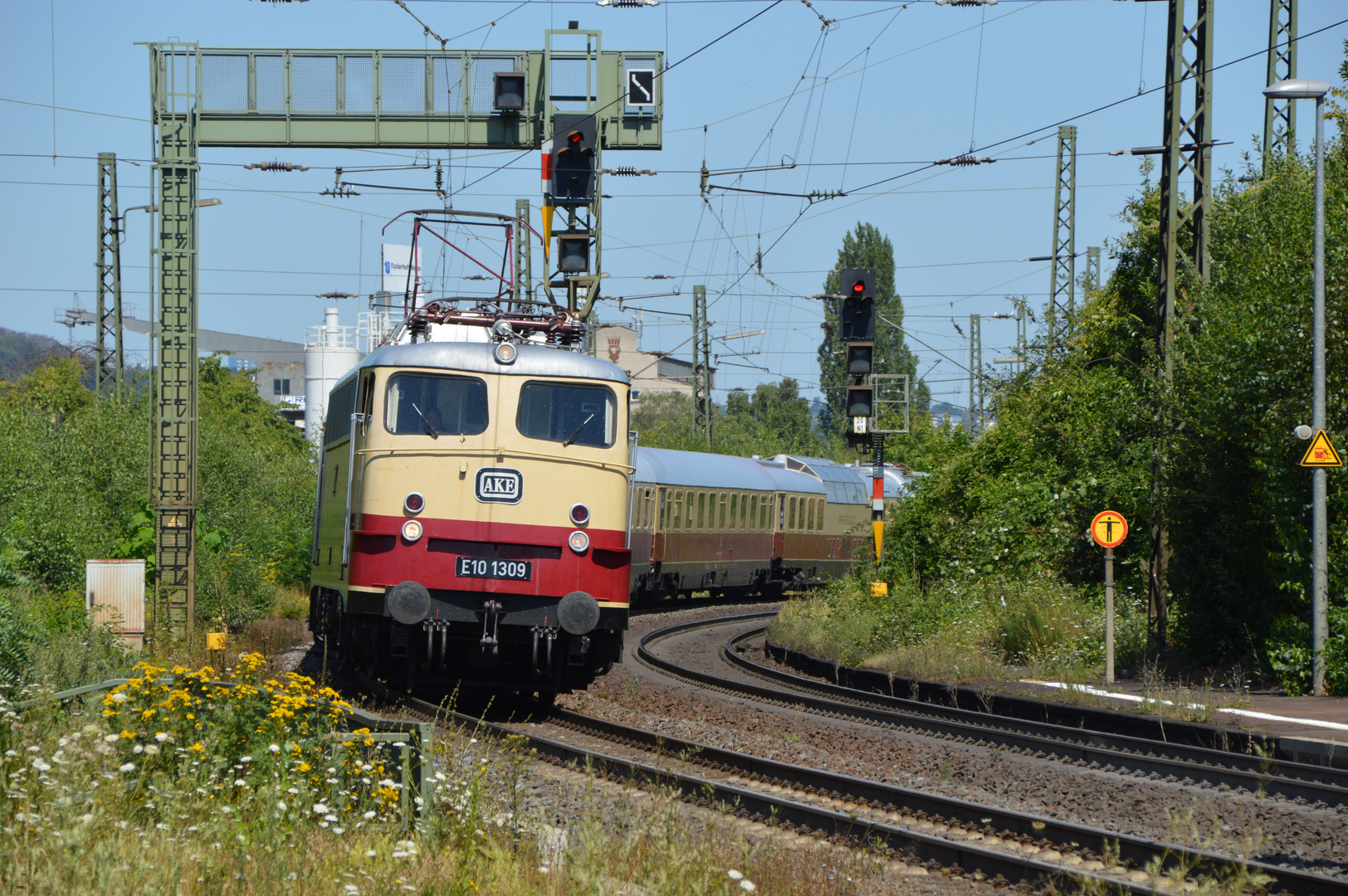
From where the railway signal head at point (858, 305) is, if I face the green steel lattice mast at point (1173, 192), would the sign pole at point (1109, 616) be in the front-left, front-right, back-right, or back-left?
front-right

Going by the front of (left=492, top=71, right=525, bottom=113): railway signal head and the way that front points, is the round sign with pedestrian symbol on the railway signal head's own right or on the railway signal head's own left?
on the railway signal head's own left

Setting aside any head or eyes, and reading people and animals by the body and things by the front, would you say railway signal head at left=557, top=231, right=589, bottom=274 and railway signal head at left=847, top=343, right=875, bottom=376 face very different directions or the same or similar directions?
same or similar directions

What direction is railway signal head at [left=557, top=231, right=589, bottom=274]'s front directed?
toward the camera

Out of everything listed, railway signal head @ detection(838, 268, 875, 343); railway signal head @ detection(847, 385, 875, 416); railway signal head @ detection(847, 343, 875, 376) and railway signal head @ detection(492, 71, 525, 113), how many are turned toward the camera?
4

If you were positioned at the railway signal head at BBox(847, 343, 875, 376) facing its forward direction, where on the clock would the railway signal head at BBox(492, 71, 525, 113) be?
the railway signal head at BBox(492, 71, 525, 113) is roughly at 2 o'clock from the railway signal head at BBox(847, 343, 875, 376).

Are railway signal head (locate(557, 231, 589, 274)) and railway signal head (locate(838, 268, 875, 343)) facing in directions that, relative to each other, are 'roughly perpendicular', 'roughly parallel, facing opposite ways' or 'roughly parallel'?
roughly parallel

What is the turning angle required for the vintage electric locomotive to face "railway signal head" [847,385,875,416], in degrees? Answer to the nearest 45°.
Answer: approximately 135° to its left

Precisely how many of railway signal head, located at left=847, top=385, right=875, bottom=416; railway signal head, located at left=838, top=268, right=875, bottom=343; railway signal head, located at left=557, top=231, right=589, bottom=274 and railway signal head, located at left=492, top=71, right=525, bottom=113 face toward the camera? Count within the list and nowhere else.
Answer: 4

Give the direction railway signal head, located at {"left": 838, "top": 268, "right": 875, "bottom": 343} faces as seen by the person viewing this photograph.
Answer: facing the viewer

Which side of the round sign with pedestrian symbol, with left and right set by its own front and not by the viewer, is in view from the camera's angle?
front

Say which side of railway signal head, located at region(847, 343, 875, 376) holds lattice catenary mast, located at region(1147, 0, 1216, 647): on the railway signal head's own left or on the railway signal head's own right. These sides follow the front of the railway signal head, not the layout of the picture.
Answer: on the railway signal head's own left

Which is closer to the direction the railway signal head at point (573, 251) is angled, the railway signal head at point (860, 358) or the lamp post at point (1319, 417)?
the lamp post

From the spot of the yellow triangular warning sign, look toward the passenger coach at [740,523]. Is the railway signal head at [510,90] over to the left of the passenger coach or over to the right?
left

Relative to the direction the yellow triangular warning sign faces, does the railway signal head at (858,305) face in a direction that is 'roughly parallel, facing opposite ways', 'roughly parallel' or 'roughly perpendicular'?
roughly parallel
